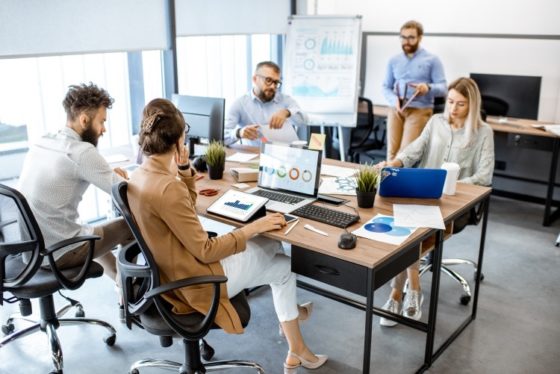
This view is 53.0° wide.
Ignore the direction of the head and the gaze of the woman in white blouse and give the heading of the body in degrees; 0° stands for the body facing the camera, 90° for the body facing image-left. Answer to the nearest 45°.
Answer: approximately 45°

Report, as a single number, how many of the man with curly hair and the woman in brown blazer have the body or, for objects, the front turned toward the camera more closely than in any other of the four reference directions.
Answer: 0

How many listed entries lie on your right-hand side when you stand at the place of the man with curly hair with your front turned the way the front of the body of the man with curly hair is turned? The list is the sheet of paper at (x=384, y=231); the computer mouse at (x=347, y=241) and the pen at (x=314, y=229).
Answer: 3

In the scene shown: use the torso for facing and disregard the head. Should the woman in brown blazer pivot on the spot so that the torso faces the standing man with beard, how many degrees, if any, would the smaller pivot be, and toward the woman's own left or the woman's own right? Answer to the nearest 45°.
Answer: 0° — they already face them

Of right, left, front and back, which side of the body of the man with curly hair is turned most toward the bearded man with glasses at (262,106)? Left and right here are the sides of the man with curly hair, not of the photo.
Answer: front

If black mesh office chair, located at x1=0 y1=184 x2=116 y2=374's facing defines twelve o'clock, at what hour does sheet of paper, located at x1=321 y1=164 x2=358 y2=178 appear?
The sheet of paper is roughly at 1 o'clock from the black mesh office chair.

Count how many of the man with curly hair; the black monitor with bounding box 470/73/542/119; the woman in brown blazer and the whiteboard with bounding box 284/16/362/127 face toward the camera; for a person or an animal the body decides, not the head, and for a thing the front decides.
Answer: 2

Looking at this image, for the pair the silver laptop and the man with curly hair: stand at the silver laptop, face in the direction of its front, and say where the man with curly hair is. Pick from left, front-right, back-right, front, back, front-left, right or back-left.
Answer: front-right

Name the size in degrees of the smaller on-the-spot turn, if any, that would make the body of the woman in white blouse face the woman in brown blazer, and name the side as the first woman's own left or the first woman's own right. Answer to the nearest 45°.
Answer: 0° — they already face them

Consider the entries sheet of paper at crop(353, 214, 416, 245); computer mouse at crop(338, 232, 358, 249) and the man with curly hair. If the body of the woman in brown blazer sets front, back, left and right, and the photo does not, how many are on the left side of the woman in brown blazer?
1

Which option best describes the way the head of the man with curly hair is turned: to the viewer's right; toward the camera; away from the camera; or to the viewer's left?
to the viewer's right

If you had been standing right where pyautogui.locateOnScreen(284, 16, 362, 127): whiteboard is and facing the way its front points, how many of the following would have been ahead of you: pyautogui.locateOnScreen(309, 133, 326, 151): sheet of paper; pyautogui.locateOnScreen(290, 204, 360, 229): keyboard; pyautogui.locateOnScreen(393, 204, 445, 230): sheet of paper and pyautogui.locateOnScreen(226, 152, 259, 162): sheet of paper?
4

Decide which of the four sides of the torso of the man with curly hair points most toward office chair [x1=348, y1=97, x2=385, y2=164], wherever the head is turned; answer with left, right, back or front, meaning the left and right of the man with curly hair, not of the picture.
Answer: front

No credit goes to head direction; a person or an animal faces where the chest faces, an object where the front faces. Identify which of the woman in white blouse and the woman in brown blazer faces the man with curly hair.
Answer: the woman in white blouse

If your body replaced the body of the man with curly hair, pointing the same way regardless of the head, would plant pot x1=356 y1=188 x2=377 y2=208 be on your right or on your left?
on your right

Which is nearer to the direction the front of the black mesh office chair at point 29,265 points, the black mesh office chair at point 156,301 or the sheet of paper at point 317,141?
the sheet of paper
